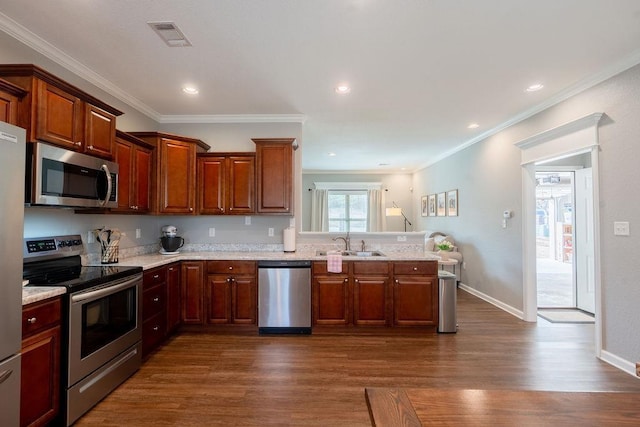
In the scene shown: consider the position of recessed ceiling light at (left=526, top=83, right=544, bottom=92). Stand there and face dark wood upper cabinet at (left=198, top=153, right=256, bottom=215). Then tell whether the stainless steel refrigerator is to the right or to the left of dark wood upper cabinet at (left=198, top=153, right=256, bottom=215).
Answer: left

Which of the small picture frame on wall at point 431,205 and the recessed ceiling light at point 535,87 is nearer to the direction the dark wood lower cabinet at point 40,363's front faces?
the recessed ceiling light

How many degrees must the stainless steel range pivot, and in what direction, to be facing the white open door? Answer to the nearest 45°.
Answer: approximately 45° to its left

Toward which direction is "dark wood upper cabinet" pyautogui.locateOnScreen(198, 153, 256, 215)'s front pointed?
toward the camera

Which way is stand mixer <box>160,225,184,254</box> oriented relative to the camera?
toward the camera

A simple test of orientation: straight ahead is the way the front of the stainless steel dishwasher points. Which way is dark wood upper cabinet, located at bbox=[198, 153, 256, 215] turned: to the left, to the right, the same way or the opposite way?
the same way

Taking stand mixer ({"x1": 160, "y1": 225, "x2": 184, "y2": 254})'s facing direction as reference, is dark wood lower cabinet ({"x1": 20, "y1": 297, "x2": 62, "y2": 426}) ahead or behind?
ahead

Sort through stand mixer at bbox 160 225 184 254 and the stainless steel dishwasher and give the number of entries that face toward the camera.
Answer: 2

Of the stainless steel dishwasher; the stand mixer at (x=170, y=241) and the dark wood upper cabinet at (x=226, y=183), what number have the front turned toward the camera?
3

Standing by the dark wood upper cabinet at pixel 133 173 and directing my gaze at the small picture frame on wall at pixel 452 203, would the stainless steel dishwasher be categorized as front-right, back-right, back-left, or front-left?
front-right

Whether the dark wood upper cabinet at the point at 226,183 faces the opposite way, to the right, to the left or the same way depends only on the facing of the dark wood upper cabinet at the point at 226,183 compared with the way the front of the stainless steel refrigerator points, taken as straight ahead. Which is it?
to the right

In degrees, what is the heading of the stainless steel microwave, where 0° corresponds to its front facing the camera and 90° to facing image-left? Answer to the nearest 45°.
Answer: approximately 315°

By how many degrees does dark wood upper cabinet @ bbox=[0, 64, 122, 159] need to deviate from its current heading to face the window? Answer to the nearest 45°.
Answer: approximately 90° to its left

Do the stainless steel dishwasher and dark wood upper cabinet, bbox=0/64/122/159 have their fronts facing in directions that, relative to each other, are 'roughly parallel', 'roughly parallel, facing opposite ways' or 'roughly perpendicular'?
roughly perpendicular

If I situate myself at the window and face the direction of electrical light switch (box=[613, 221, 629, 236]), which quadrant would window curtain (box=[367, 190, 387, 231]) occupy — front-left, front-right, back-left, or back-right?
front-left

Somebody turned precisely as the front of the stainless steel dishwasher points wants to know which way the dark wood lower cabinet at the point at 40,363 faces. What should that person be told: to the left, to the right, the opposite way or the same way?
to the left

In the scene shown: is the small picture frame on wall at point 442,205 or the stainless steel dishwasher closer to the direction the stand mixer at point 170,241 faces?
the stainless steel dishwasher

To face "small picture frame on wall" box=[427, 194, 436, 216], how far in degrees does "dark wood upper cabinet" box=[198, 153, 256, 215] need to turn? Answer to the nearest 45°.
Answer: approximately 135° to its left
